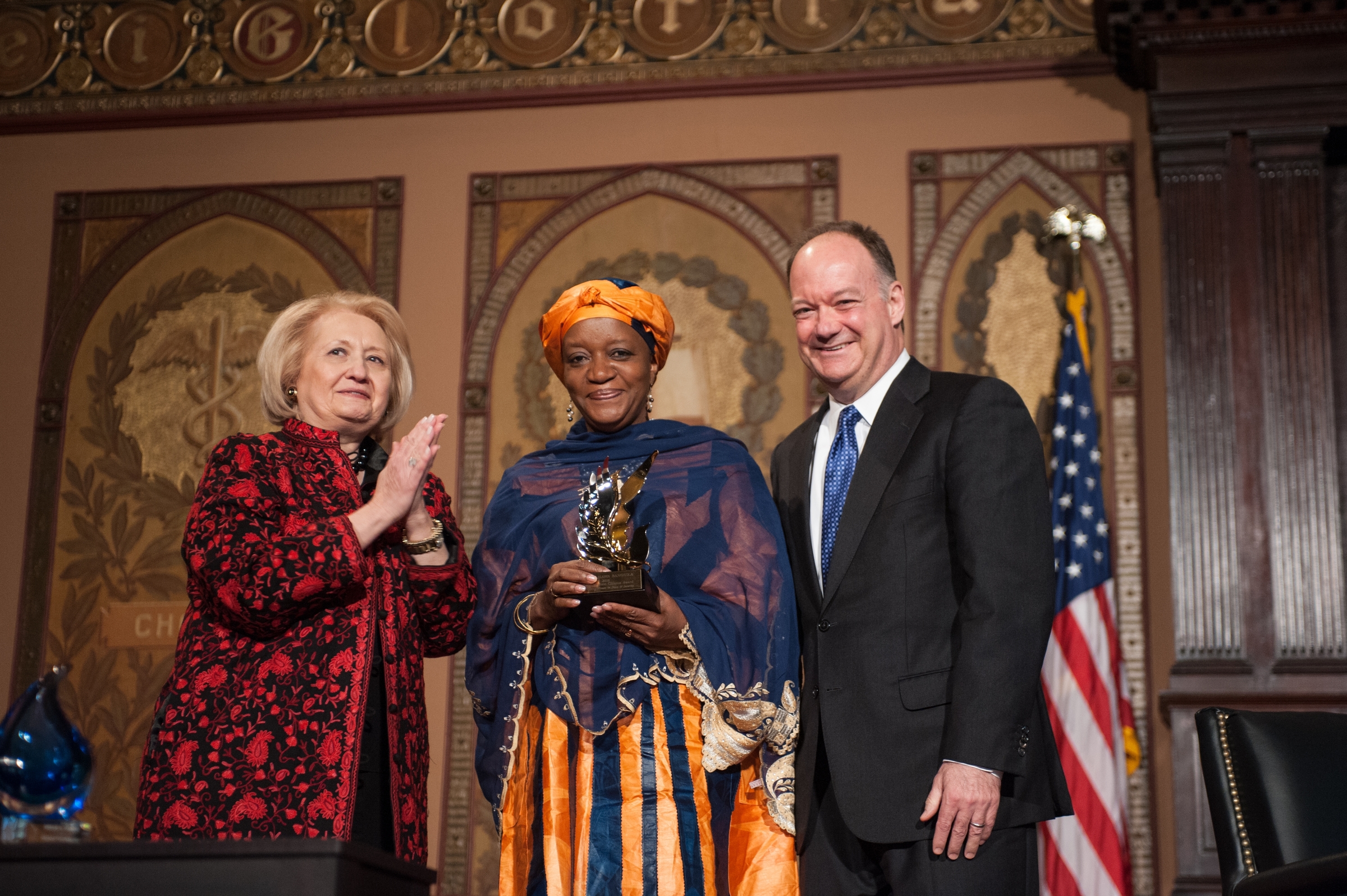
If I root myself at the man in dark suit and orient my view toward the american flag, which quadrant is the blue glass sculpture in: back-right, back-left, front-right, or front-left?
back-left

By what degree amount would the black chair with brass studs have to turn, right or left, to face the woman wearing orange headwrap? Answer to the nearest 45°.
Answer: approximately 135° to its right

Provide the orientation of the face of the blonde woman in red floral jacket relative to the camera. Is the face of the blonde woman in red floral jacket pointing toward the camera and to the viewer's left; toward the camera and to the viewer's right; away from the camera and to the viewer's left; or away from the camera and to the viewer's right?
toward the camera and to the viewer's right

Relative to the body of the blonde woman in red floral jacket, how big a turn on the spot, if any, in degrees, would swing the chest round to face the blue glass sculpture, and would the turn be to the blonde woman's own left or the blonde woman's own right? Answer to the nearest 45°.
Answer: approximately 90° to the blonde woman's own right

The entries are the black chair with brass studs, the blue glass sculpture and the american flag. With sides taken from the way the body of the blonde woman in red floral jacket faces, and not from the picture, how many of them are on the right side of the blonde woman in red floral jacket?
1

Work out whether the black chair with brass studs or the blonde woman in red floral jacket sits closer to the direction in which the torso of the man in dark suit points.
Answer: the blonde woman in red floral jacket

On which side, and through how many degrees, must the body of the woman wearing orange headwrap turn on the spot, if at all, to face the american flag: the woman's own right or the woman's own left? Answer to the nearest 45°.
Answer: approximately 135° to the woman's own left

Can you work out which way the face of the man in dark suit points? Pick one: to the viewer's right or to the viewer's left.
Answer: to the viewer's left

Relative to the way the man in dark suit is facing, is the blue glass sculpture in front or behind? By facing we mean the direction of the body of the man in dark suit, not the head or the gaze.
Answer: in front

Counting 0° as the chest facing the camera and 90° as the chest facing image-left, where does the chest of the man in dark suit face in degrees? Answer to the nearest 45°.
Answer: approximately 45°

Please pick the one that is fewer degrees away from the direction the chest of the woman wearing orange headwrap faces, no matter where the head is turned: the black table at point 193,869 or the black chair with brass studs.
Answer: the black table

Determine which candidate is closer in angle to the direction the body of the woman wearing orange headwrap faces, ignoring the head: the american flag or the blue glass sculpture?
the blue glass sculpture

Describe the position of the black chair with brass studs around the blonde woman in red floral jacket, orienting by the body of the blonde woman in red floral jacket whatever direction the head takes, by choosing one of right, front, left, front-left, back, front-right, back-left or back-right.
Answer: front-left

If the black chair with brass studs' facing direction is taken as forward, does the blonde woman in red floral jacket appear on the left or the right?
on its right

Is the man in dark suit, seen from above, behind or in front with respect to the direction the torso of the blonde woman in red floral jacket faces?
in front
